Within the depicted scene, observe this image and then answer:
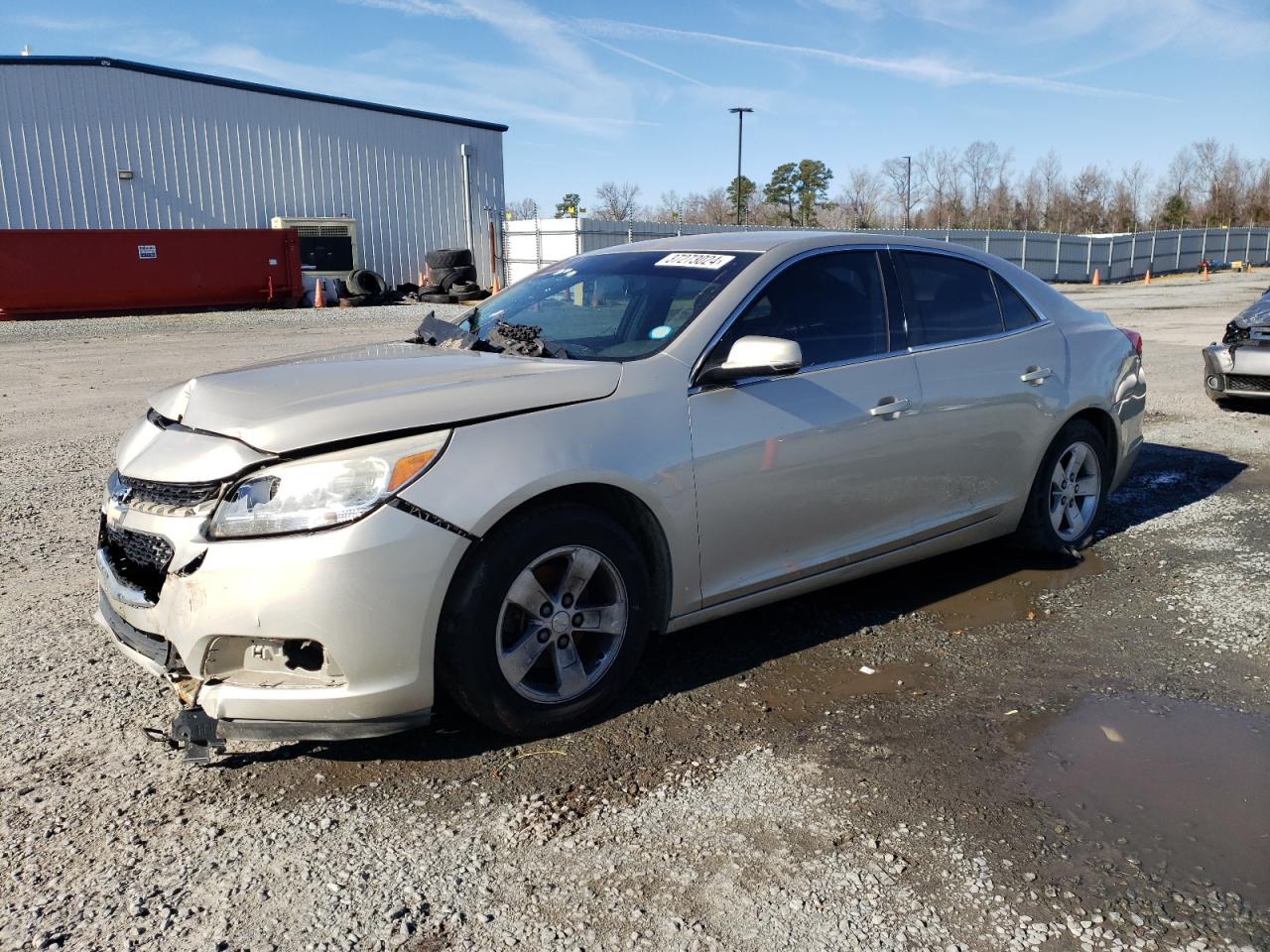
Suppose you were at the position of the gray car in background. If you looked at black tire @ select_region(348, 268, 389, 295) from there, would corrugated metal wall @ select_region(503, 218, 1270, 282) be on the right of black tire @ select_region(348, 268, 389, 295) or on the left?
right

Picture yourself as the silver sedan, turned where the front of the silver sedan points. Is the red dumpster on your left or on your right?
on your right

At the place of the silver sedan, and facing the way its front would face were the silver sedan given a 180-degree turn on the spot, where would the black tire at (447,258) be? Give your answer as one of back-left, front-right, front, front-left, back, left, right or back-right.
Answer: front-left

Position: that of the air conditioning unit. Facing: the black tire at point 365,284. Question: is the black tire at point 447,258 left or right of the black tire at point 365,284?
left

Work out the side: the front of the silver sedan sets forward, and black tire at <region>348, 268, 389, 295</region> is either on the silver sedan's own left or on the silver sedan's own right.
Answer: on the silver sedan's own right

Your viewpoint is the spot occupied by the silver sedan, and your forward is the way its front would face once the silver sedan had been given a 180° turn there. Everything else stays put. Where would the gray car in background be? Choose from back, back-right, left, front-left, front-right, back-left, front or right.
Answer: front

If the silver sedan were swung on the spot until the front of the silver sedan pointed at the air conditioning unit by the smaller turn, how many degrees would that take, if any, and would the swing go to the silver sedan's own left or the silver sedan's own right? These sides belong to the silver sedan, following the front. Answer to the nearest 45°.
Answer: approximately 135° to the silver sedan's own right

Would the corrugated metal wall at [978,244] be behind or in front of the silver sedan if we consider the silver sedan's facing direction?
behind

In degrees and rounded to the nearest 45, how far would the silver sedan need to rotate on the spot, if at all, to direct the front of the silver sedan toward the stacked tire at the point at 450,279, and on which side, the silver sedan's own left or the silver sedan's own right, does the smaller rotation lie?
approximately 135° to the silver sedan's own right

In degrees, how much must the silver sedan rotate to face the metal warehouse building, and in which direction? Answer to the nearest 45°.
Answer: approximately 135° to its right

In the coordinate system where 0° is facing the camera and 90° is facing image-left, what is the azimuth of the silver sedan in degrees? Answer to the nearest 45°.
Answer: approximately 45°

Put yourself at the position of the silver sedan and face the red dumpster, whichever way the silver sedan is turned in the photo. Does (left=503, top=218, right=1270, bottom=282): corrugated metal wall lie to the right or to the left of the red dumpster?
right
